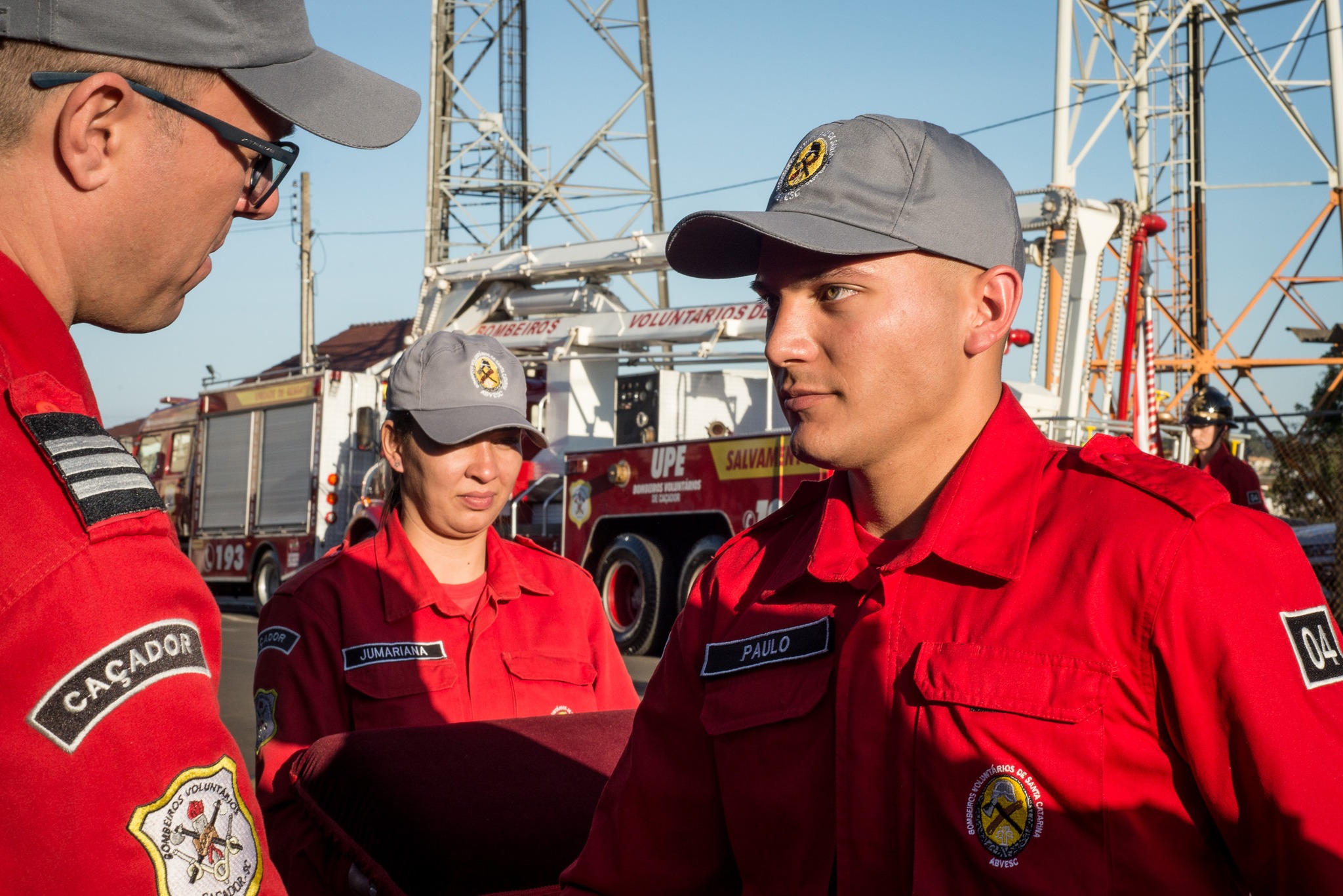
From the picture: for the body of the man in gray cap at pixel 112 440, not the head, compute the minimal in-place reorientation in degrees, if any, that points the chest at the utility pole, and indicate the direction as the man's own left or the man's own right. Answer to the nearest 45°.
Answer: approximately 45° to the man's own left

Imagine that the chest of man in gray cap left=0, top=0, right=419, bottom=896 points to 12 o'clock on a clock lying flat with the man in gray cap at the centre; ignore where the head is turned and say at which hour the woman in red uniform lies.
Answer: The woman in red uniform is roughly at 11 o'clock from the man in gray cap.

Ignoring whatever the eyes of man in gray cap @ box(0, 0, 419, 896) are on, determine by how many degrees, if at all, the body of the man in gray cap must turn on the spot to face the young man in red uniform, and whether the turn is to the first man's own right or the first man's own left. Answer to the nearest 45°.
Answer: approximately 45° to the first man's own right

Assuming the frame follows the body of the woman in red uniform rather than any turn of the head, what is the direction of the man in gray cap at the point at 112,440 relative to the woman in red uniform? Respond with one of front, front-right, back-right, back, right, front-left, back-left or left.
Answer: front-right

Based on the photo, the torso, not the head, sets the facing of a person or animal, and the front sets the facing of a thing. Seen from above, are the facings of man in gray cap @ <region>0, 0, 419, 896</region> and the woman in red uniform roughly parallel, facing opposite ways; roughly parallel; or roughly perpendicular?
roughly perpendicular

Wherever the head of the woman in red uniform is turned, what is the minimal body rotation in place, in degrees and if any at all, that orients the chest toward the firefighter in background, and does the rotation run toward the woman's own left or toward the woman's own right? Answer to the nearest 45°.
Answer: approximately 90° to the woman's own left

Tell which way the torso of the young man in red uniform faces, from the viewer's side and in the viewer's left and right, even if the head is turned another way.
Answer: facing the viewer and to the left of the viewer

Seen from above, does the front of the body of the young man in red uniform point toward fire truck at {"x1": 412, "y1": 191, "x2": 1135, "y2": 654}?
no

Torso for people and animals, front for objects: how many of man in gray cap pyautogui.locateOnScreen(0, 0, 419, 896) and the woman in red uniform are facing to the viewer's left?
0

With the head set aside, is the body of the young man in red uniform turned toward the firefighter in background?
no

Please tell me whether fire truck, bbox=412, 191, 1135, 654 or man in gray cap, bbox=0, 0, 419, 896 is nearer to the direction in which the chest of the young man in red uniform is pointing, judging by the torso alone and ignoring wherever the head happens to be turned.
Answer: the man in gray cap

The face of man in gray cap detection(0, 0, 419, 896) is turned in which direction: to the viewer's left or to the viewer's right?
to the viewer's right

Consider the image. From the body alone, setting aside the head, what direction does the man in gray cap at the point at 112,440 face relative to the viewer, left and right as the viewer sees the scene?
facing away from the viewer and to the right of the viewer

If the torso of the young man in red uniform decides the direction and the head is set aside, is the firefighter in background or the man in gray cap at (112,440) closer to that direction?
the man in gray cap

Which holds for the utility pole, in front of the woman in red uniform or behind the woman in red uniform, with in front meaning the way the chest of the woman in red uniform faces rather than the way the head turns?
behind
